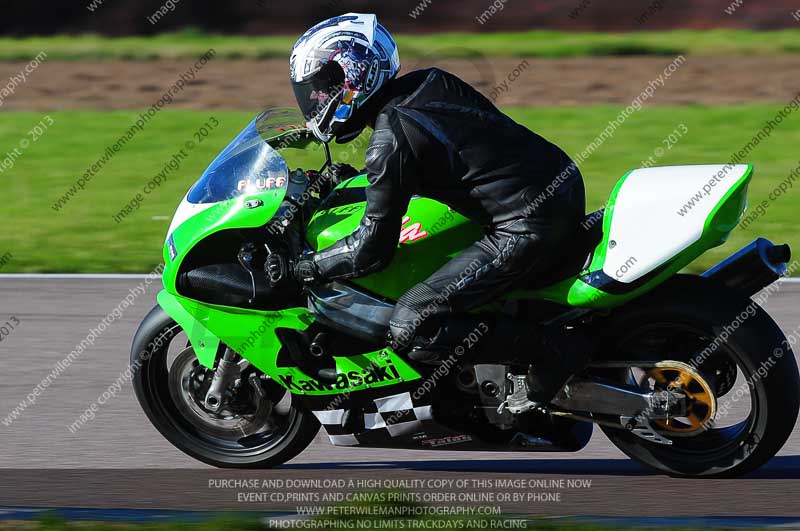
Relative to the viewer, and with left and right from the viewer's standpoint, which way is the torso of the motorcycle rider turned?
facing to the left of the viewer

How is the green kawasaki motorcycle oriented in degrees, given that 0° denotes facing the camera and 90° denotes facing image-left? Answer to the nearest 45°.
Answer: approximately 90°
